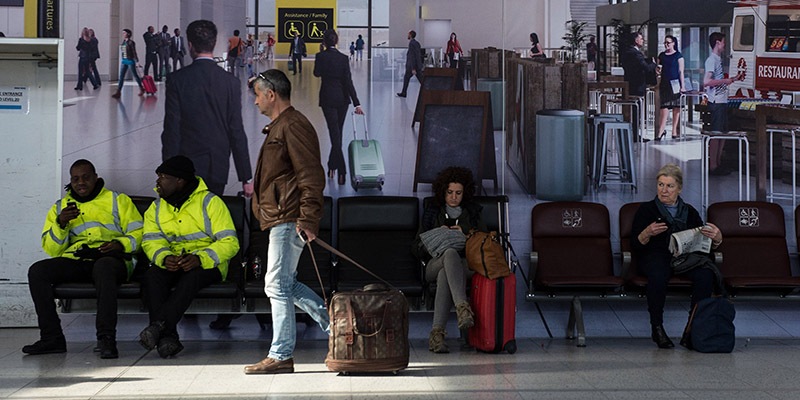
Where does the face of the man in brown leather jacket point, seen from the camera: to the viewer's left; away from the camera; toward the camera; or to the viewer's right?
to the viewer's left

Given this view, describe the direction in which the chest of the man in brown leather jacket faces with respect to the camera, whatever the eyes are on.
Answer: to the viewer's left
